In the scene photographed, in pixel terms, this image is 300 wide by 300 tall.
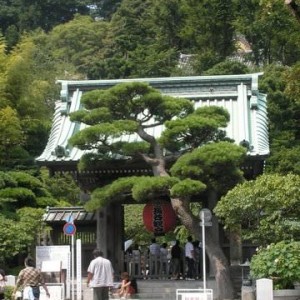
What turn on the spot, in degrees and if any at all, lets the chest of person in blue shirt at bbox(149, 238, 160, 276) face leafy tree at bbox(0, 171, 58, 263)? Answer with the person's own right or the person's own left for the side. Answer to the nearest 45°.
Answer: approximately 90° to the person's own left

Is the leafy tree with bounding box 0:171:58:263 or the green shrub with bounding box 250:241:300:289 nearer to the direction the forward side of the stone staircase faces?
the green shrub

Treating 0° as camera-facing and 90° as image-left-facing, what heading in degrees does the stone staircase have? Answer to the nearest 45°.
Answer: approximately 0°

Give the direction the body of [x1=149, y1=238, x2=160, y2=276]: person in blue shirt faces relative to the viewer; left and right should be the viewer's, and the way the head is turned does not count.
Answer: facing away from the viewer

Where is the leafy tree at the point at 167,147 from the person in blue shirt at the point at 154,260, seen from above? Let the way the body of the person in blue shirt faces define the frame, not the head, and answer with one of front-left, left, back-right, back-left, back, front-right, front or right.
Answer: back
